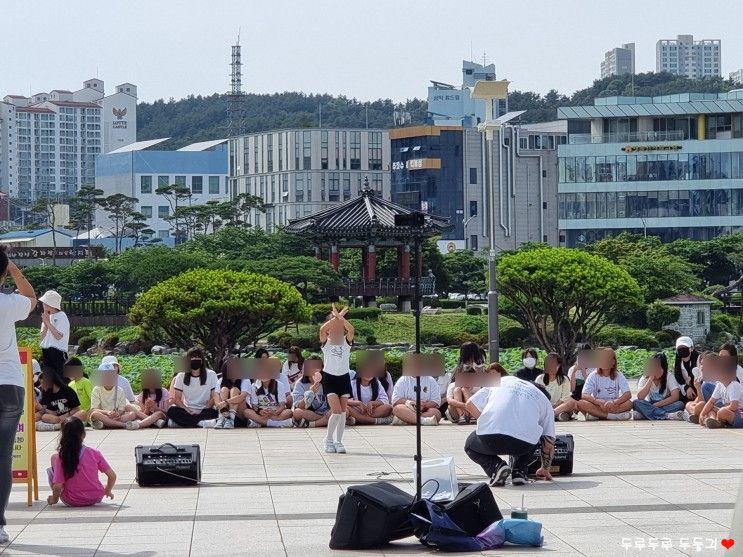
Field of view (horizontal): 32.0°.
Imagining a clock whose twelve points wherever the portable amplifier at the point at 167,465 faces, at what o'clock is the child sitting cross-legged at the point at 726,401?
The child sitting cross-legged is roughly at 8 o'clock from the portable amplifier.

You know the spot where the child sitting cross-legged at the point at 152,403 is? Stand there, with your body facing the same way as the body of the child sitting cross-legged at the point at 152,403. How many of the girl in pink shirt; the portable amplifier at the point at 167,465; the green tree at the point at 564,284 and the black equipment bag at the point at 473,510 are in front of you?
3

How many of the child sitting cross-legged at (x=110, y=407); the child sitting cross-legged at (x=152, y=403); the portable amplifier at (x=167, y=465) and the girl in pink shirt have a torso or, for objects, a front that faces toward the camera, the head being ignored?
3

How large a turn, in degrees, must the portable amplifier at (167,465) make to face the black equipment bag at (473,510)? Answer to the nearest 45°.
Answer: approximately 45° to its left

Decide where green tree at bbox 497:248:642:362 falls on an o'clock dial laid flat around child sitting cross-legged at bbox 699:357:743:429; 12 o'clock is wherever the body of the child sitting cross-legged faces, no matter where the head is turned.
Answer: The green tree is roughly at 4 o'clock from the child sitting cross-legged.

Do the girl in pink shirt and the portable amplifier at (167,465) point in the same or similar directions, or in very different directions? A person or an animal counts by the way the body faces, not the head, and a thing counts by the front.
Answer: very different directions

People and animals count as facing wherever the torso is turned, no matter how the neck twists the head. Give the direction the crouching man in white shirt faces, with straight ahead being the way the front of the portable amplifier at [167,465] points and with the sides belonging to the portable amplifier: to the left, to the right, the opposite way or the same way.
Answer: the opposite way

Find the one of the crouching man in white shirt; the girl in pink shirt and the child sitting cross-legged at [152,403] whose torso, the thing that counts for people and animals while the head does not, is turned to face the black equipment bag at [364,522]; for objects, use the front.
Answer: the child sitting cross-legged

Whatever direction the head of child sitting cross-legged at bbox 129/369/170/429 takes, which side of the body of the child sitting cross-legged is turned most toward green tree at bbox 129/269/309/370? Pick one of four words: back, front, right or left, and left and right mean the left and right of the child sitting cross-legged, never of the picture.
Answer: back

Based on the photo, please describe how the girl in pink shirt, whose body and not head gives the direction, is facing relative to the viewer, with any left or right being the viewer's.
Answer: facing away from the viewer

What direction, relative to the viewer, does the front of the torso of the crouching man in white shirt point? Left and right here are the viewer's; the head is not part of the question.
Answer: facing away from the viewer
